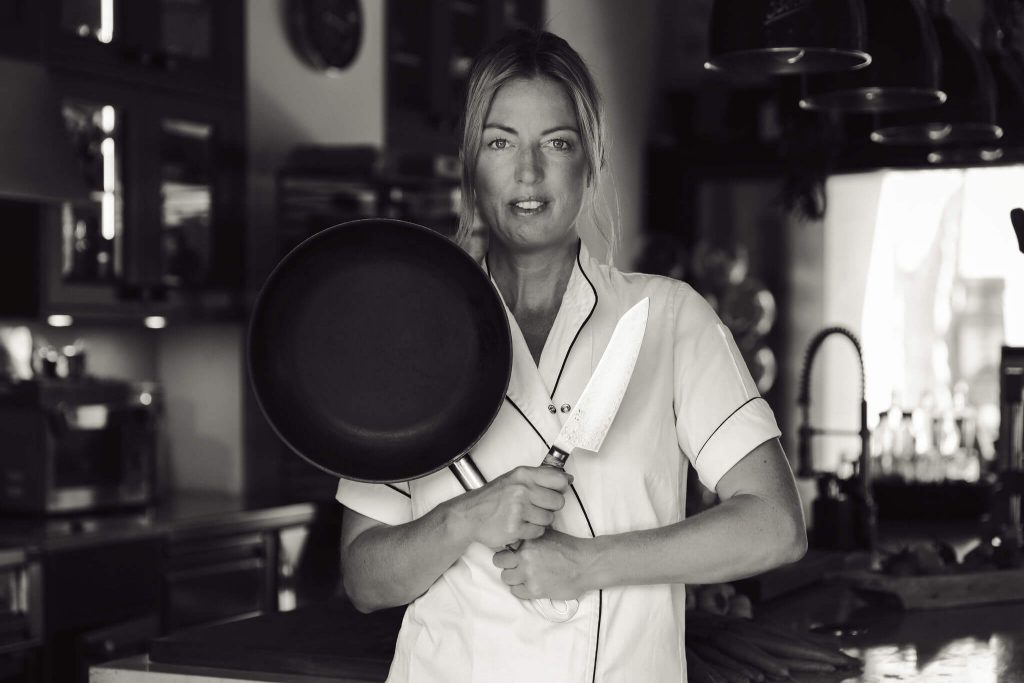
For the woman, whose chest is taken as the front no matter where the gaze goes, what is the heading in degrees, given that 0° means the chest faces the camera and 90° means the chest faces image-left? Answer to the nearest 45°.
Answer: approximately 0°

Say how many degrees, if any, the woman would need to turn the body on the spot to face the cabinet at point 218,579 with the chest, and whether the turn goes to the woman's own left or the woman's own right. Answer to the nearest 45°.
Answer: approximately 135° to the woman's own right

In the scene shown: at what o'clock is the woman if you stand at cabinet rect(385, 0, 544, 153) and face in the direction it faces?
The woman is roughly at 12 o'clock from the cabinet.

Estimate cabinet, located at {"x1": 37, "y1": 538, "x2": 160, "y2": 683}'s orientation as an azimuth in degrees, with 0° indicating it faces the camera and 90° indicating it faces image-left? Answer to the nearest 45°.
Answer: approximately 315°

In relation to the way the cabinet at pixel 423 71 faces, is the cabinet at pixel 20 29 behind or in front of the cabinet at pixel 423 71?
in front

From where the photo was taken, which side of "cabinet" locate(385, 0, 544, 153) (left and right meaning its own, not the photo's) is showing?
front

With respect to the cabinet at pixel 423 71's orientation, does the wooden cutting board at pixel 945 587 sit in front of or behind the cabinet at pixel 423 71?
in front

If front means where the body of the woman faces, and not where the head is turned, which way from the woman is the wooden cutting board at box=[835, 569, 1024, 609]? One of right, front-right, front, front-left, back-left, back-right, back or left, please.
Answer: back-left

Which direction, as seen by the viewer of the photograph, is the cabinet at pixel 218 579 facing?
facing the viewer and to the right of the viewer

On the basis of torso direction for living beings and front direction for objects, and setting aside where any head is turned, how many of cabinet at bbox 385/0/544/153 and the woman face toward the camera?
2
